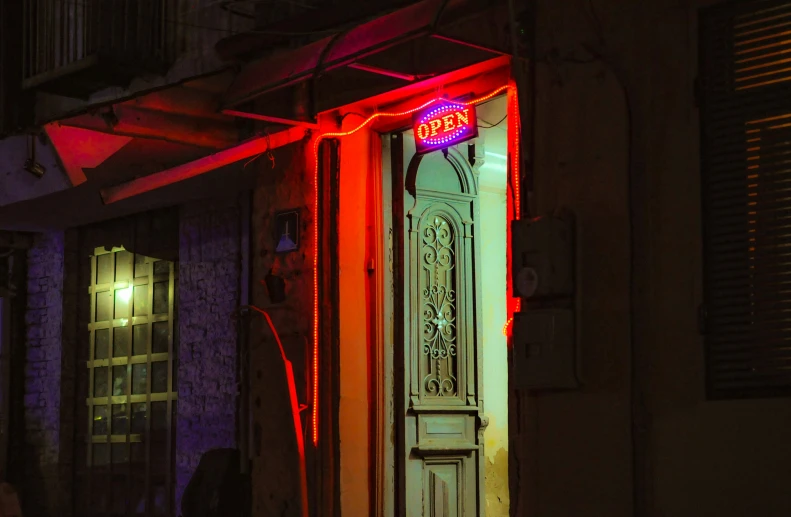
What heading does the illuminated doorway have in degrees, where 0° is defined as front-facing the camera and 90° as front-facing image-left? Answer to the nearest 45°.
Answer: approximately 0°

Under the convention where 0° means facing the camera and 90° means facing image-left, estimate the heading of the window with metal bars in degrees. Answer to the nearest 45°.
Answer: approximately 0°

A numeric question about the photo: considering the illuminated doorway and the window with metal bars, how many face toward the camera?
2

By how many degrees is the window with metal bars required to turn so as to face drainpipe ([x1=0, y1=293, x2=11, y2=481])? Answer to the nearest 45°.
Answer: approximately 135° to its right

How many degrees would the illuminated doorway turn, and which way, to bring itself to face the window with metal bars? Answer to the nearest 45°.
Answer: approximately 135° to its right

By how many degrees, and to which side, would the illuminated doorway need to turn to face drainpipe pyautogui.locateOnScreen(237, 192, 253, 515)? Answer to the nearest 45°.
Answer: approximately 135° to its right

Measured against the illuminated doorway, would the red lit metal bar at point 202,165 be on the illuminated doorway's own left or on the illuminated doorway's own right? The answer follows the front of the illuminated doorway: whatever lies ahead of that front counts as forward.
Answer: on the illuminated doorway's own right

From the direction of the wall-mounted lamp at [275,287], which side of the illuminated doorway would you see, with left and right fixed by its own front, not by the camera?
right
